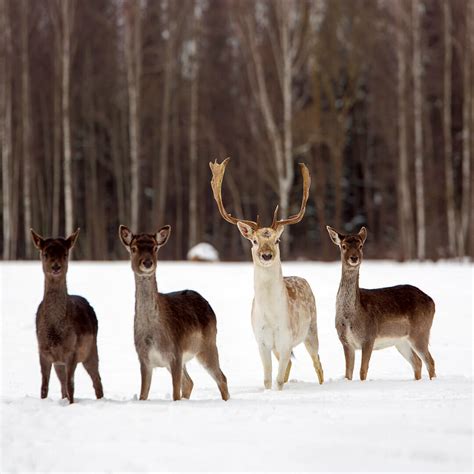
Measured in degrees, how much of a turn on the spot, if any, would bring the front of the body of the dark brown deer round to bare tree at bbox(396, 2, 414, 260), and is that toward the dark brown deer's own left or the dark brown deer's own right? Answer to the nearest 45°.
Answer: approximately 180°

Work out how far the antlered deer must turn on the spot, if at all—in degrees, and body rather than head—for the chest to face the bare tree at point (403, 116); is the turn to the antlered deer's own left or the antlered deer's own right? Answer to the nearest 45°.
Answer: approximately 135° to the antlered deer's own right

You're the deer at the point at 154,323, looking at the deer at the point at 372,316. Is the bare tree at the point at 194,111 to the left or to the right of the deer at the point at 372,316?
left

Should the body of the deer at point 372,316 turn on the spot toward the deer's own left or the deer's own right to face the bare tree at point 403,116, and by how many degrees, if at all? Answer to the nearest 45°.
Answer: approximately 135° to the deer's own right

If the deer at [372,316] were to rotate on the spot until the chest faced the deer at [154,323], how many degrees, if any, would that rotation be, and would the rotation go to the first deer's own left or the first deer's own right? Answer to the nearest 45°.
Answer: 0° — it already faces it
